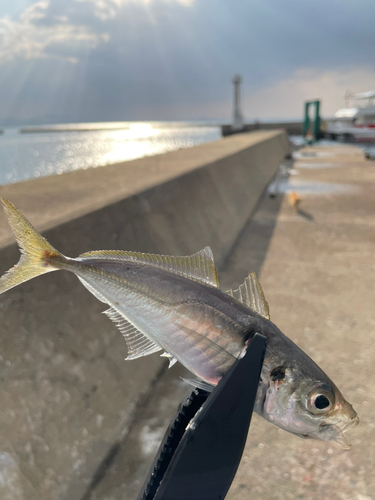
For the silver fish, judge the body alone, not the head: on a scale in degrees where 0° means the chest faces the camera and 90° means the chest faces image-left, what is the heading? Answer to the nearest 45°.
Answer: approximately 270°

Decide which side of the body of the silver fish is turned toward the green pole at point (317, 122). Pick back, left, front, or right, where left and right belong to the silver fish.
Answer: left
